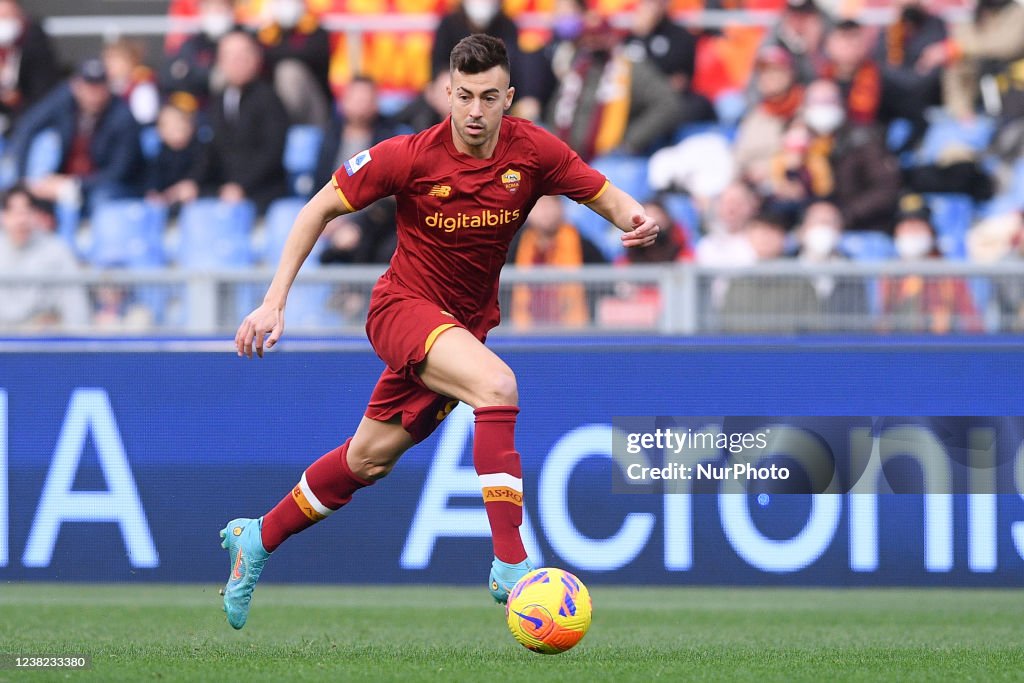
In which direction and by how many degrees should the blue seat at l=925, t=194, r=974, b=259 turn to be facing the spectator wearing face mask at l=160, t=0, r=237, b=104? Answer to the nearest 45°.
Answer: approximately 90° to its right

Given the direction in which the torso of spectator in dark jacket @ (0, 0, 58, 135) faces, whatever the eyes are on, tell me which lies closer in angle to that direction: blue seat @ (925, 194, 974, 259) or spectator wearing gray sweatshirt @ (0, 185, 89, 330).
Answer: the spectator wearing gray sweatshirt

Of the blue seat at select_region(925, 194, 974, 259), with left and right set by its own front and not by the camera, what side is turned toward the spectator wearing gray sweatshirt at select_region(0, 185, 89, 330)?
right

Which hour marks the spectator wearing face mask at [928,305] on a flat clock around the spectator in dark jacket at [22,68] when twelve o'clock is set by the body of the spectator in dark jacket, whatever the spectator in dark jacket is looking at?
The spectator wearing face mask is roughly at 11 o'clock from the spectator in dark jacket.

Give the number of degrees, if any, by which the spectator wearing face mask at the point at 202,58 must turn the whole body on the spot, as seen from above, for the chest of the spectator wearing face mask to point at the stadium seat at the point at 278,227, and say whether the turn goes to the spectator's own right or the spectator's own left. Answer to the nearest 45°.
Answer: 0° — they already face it

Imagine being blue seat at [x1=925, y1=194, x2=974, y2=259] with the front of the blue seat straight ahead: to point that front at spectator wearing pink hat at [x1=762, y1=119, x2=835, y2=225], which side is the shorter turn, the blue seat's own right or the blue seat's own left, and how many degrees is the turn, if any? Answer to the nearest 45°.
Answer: approximately 90° to the blue seat's own right

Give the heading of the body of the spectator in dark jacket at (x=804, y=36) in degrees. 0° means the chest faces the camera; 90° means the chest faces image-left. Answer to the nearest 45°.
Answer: approximately 0°

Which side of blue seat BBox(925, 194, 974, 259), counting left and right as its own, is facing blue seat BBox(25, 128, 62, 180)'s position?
right

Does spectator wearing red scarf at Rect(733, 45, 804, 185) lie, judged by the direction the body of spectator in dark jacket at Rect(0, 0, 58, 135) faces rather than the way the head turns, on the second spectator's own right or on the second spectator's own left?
on the second spectator's own left

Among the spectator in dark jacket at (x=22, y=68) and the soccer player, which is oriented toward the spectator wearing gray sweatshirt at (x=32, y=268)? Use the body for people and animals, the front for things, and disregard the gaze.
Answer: the spectator in dark jacket

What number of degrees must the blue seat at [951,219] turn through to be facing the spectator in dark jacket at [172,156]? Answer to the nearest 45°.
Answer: approximately 90° to its right
